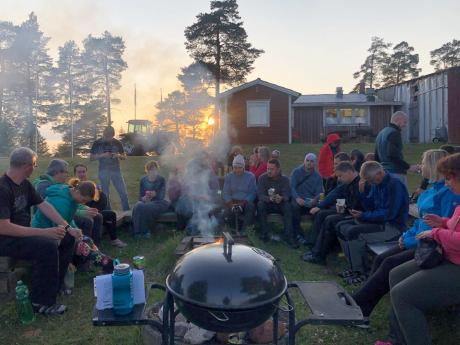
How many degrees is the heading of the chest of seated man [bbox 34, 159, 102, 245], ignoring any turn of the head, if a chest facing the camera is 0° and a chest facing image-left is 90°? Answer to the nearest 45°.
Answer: approximately 270°

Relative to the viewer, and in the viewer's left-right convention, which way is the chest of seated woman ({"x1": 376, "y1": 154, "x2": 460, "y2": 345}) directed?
facing to the left of the viewer

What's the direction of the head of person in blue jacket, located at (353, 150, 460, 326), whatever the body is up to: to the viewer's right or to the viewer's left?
to the viewer's left

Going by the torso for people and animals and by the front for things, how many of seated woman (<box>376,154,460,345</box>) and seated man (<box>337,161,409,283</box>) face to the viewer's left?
2

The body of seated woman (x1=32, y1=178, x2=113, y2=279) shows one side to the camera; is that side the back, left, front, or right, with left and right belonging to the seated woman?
right

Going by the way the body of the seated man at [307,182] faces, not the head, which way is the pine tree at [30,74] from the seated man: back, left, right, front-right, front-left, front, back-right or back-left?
back-right

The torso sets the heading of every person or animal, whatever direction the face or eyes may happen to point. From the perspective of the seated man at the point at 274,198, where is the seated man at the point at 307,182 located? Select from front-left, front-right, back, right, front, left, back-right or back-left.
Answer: back-left

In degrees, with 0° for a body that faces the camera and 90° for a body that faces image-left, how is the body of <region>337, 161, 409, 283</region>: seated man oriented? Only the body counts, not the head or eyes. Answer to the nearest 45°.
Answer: approximately 90°
